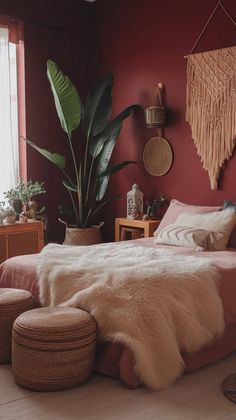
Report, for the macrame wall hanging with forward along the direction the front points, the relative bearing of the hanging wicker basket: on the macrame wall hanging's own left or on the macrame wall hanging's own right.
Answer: on the macrame wall hanging's own right

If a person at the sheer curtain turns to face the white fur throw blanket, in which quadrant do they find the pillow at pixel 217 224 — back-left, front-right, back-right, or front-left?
front-left

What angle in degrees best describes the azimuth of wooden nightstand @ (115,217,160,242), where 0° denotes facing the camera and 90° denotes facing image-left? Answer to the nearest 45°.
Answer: approximately 45°

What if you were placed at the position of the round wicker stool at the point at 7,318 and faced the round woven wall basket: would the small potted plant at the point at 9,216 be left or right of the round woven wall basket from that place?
left

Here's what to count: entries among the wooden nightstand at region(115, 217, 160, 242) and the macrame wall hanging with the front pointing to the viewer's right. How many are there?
0

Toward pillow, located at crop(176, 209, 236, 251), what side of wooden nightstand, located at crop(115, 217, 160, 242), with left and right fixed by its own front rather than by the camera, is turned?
left

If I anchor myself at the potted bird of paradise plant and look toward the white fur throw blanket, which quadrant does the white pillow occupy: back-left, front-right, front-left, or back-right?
front-left

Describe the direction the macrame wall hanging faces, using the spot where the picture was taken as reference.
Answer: facing the viewer and to the left of the viewer

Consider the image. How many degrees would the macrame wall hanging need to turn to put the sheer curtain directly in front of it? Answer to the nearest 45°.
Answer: approximately 45° to its right

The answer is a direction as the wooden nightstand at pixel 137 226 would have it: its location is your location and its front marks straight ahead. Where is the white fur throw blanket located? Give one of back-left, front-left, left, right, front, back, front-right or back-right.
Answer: front-left
